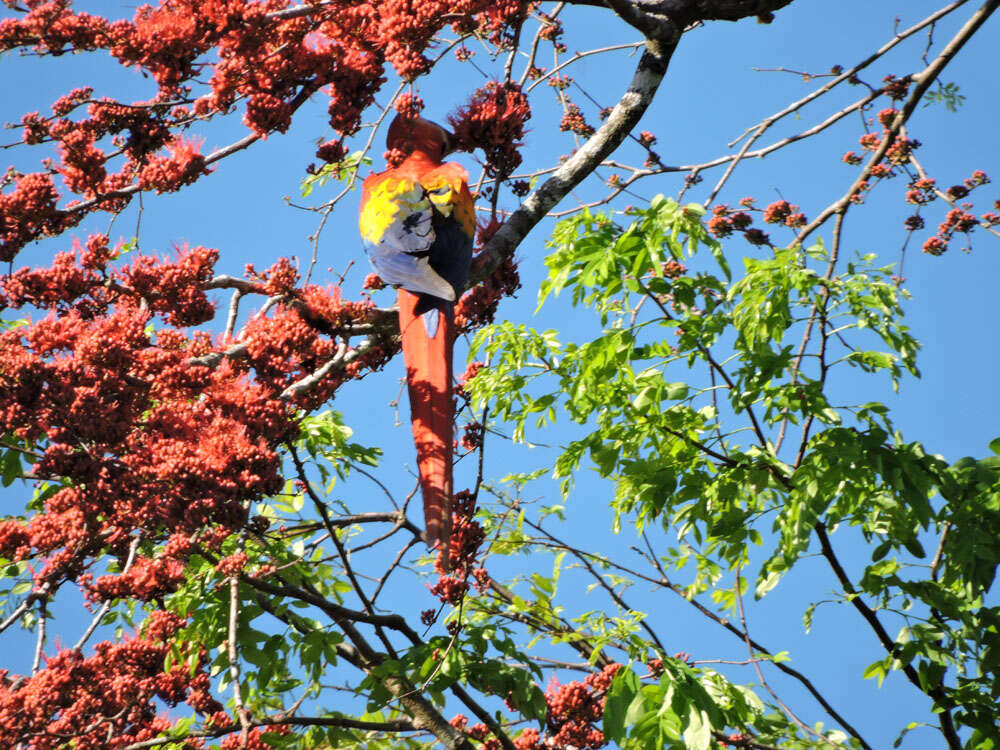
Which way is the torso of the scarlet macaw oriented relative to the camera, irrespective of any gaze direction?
away from the camera
